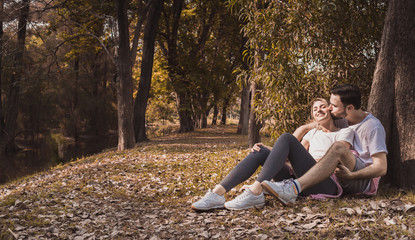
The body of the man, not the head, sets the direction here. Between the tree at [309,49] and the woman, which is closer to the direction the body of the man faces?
the woman

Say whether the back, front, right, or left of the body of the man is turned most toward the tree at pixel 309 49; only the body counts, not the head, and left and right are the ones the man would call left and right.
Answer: right

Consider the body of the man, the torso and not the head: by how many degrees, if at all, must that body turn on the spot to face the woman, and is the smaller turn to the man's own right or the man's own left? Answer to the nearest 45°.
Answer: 0° — they already face them

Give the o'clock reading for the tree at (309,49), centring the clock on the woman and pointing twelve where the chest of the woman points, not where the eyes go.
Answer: The tree is roughly at 5 o'clock from the woman.

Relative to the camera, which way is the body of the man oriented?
to the viewer's left

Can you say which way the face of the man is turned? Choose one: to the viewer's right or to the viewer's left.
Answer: to the viewer's left

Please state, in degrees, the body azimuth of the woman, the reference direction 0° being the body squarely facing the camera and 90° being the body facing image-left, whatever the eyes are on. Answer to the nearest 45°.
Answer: approximately 45°
